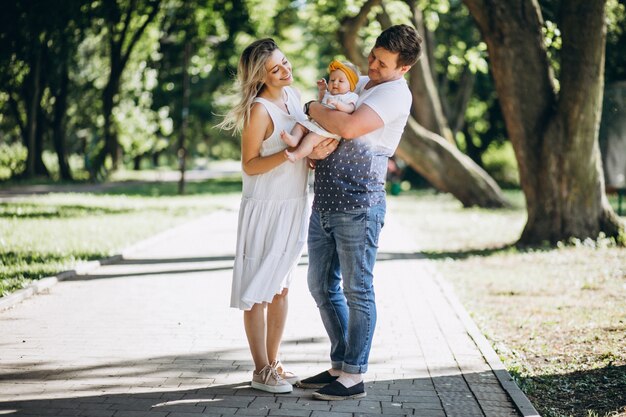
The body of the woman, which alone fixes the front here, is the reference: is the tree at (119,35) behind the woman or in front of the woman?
behind

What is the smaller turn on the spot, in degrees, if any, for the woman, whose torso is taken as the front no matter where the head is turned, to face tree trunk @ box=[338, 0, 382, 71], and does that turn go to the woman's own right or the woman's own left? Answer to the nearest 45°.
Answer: approximately 135° to the woman's own left

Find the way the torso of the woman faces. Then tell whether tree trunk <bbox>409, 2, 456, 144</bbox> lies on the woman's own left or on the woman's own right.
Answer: on the woman's own left

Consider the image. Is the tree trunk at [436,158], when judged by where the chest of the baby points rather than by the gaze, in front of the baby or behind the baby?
behind

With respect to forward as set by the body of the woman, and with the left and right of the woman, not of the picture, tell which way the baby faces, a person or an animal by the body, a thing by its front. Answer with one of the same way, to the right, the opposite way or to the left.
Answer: to the right

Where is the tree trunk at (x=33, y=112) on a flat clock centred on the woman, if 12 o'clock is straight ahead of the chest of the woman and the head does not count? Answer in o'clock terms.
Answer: The tree trunk is roughly at 7 o'clock from the woman.

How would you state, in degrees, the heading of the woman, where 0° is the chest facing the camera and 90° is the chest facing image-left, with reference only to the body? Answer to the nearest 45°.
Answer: approximately 315°

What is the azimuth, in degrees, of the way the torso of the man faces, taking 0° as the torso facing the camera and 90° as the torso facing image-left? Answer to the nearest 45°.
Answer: approximately 45°
